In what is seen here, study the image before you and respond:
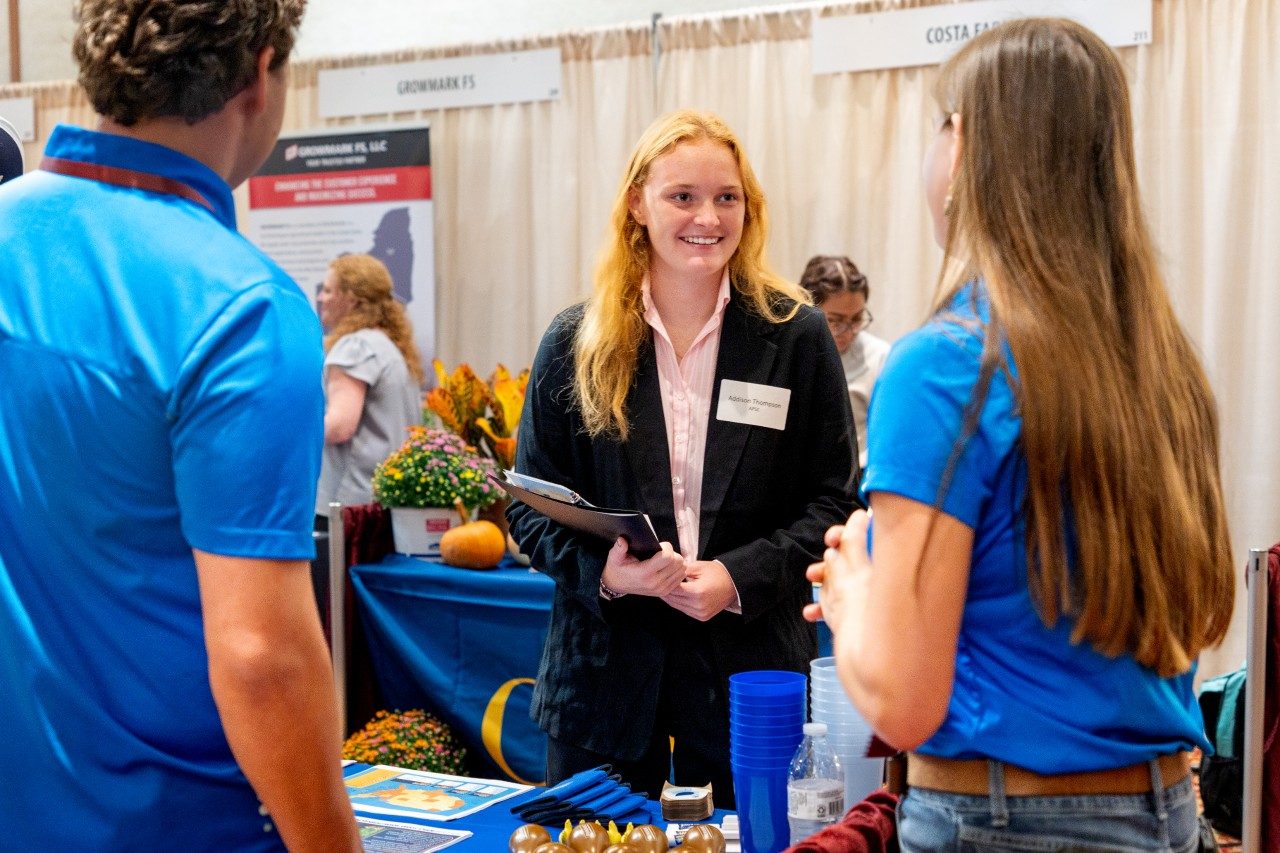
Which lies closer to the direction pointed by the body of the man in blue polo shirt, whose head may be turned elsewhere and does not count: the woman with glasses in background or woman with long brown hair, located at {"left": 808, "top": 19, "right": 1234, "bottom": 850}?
the woman with glasses in background

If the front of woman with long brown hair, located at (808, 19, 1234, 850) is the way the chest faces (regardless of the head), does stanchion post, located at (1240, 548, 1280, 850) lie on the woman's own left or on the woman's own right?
on the woman's own right

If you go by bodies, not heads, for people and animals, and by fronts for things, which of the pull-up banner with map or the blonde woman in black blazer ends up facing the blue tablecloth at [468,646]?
the pull-up banner with map

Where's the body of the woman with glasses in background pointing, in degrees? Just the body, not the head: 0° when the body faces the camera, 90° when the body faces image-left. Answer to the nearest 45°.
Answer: approximately 45°

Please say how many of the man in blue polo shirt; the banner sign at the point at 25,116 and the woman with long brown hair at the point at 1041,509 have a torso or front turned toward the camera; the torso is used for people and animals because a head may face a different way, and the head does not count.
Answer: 1

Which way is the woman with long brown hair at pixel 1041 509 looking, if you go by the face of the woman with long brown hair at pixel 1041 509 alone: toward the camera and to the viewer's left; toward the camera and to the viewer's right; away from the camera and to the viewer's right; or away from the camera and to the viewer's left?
away from the camera and to the viewer's left

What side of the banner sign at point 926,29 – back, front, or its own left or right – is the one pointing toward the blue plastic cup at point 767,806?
front

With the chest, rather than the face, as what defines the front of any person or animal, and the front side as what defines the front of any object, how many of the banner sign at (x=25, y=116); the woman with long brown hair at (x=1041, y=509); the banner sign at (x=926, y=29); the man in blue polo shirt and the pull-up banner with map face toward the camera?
3

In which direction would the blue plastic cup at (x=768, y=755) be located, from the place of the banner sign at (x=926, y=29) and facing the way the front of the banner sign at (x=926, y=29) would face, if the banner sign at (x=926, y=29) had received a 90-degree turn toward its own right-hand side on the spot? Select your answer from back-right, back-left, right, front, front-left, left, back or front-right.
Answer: left

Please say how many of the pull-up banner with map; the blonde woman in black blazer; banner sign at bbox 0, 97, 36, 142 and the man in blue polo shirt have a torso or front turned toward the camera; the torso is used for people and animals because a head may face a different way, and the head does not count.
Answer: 3

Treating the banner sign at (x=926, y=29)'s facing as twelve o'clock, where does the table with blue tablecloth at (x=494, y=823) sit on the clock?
The table with blue tablecloth is roughly at 12 o'clock from the banner sign.

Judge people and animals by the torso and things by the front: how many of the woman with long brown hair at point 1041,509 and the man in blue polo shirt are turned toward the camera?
0

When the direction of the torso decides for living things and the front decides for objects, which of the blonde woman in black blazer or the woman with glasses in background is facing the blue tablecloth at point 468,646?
the woman with glasses in background

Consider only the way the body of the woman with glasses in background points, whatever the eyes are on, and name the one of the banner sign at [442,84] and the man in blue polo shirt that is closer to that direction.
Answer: the man in blue polo shirt

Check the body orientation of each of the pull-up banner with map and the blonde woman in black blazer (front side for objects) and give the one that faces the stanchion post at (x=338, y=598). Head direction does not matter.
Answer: the pull-up banner with map
